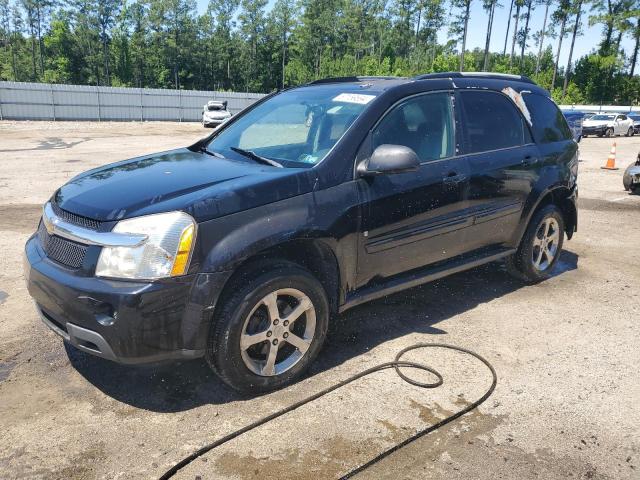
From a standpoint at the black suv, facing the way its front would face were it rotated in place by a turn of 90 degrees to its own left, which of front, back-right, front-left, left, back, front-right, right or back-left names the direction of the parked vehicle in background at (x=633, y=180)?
left

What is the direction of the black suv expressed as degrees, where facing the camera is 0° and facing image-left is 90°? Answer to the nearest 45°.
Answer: approximately 45°

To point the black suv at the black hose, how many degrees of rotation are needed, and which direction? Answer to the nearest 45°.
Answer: approximately 90° to its left

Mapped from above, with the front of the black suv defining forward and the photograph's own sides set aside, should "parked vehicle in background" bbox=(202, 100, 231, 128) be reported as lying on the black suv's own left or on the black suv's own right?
on the black suv's own right

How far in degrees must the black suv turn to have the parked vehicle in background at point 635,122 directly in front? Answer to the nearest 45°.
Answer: approximately 180°
